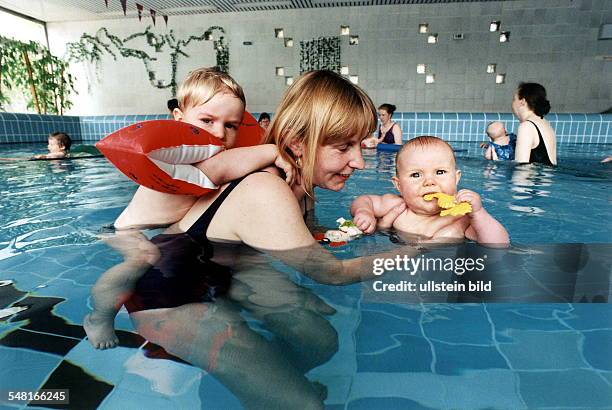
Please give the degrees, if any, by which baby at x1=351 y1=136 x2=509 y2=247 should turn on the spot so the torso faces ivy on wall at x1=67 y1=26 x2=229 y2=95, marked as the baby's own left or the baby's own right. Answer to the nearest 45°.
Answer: approximately 135° to the baby's own right

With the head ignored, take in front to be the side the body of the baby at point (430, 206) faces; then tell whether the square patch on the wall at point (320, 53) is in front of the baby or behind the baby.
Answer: behind

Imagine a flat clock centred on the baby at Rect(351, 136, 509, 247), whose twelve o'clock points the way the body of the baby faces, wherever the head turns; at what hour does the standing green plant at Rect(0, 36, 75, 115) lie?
The standing green plant is roughly at 4 o'clock from the baby.

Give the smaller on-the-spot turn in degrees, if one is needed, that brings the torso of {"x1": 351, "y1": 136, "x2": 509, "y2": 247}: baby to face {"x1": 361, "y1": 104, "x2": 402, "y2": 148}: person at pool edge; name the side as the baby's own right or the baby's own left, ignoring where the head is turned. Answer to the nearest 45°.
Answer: approximately 180°

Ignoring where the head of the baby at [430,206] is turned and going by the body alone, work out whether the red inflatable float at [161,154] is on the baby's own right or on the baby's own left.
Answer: on the baby's own right

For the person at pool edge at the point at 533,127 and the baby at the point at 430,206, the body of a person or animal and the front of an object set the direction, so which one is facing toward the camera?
the baby

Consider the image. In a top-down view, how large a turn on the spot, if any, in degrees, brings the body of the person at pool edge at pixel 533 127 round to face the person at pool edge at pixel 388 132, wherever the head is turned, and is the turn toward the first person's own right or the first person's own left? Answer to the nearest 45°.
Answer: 0° — they already face them

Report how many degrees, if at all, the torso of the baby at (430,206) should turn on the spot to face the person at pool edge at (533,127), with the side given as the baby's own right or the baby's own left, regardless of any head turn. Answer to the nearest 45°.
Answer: approximately 180°

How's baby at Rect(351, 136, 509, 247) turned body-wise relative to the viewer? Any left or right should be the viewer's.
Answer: facing the viewer

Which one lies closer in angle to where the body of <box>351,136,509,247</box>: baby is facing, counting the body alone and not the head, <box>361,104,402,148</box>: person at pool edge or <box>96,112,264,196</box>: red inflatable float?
the red inflatable float

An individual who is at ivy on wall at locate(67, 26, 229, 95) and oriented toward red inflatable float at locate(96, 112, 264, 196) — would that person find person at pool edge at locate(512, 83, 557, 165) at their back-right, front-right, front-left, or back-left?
front-left

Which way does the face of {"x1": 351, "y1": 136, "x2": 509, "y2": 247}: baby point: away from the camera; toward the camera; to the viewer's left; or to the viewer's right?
toward the camera
